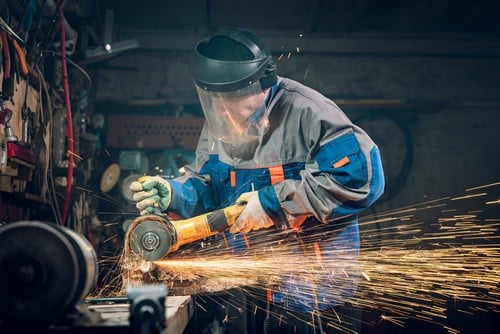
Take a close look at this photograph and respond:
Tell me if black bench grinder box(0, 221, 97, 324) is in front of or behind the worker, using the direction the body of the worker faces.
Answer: in front

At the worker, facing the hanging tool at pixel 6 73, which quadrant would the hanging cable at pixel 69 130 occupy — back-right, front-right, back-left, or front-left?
front-right

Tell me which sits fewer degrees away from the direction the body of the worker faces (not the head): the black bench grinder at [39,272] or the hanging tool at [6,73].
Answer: the black bench grinder

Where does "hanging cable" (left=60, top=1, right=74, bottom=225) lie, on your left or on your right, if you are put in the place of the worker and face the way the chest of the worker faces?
on your right

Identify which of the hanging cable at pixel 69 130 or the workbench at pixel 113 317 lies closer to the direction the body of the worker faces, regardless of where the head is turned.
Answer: the workbench

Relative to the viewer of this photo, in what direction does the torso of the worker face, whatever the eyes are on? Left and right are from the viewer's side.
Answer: facing the viewer and to the left of the viewer

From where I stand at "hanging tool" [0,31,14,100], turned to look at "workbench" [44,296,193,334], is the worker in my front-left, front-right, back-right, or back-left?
front-left

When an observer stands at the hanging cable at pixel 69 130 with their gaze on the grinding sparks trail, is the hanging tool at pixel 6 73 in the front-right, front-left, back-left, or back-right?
back-right

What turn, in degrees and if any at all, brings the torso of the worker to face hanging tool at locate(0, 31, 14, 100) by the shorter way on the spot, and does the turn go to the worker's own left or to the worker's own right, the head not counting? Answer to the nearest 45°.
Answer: approximately 45° to the worker's own right

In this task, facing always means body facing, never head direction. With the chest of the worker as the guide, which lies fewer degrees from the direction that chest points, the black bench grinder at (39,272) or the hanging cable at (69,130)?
the black bench grinder

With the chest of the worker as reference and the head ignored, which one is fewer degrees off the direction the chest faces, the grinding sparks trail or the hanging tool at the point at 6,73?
the hanging tool

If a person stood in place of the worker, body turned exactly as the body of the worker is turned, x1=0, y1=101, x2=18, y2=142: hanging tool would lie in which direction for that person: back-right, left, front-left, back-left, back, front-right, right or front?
front-right

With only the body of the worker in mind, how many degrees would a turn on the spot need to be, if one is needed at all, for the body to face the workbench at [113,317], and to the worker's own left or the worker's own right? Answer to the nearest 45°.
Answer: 0° — they already face it

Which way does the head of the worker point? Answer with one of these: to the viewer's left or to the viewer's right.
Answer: to the viewer's left
